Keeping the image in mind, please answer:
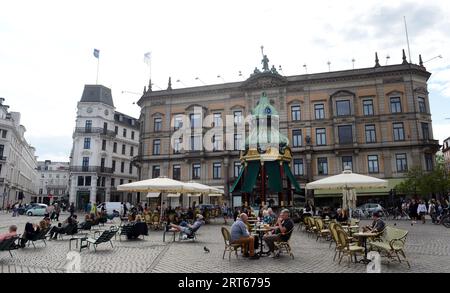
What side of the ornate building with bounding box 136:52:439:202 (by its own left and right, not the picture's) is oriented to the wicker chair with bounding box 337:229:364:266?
front

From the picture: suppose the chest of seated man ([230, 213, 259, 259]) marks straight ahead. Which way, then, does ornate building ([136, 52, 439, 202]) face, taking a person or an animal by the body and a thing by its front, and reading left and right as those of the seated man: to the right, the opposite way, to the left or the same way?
to the right

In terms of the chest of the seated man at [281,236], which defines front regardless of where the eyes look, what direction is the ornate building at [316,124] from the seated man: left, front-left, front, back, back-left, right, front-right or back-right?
right

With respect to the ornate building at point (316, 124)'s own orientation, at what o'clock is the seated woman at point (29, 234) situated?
The seated woman is roughly at 1 o'clock from the ornate building.

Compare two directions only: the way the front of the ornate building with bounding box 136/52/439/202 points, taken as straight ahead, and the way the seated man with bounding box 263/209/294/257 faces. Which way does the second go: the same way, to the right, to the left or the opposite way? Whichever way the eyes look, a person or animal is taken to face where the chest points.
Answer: to the right

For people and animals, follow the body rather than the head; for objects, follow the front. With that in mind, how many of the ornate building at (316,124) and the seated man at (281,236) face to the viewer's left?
1

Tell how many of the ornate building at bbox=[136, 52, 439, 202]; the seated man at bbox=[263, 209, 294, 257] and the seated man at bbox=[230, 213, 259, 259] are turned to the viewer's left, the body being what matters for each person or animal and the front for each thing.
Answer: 1

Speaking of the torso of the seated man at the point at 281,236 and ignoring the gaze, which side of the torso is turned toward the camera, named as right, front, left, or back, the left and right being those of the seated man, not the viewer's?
left

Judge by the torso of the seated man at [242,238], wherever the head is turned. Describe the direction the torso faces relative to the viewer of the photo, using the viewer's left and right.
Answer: facing to the right of the viewer

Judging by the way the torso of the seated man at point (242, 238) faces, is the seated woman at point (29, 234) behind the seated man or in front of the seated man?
behind

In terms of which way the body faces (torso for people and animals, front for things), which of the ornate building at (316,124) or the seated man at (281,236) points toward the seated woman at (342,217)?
the ornate building
